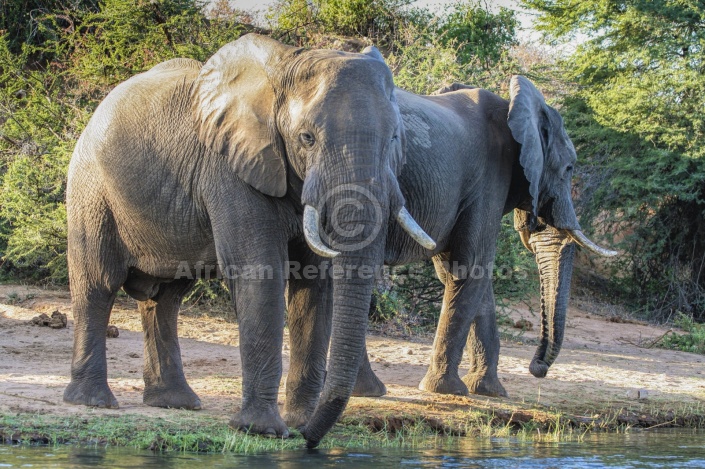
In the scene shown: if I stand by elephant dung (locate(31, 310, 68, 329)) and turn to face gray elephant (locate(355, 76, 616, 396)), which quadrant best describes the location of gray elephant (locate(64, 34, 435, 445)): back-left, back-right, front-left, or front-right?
front-right

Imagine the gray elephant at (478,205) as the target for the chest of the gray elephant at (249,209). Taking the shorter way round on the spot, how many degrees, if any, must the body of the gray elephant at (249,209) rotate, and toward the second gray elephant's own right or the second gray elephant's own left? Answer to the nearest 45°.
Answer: approximately 90° to the second gray elephant's own left

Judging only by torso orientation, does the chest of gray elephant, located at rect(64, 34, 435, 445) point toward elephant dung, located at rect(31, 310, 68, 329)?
no

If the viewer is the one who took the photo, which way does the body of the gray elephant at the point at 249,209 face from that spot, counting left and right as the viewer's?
facing the viewer and to the right of the viewer

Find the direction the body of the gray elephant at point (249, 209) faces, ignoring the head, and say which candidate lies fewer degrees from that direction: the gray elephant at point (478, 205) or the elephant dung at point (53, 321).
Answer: the gray elephant

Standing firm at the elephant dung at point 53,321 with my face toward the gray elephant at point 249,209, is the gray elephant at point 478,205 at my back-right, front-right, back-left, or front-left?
front-left
